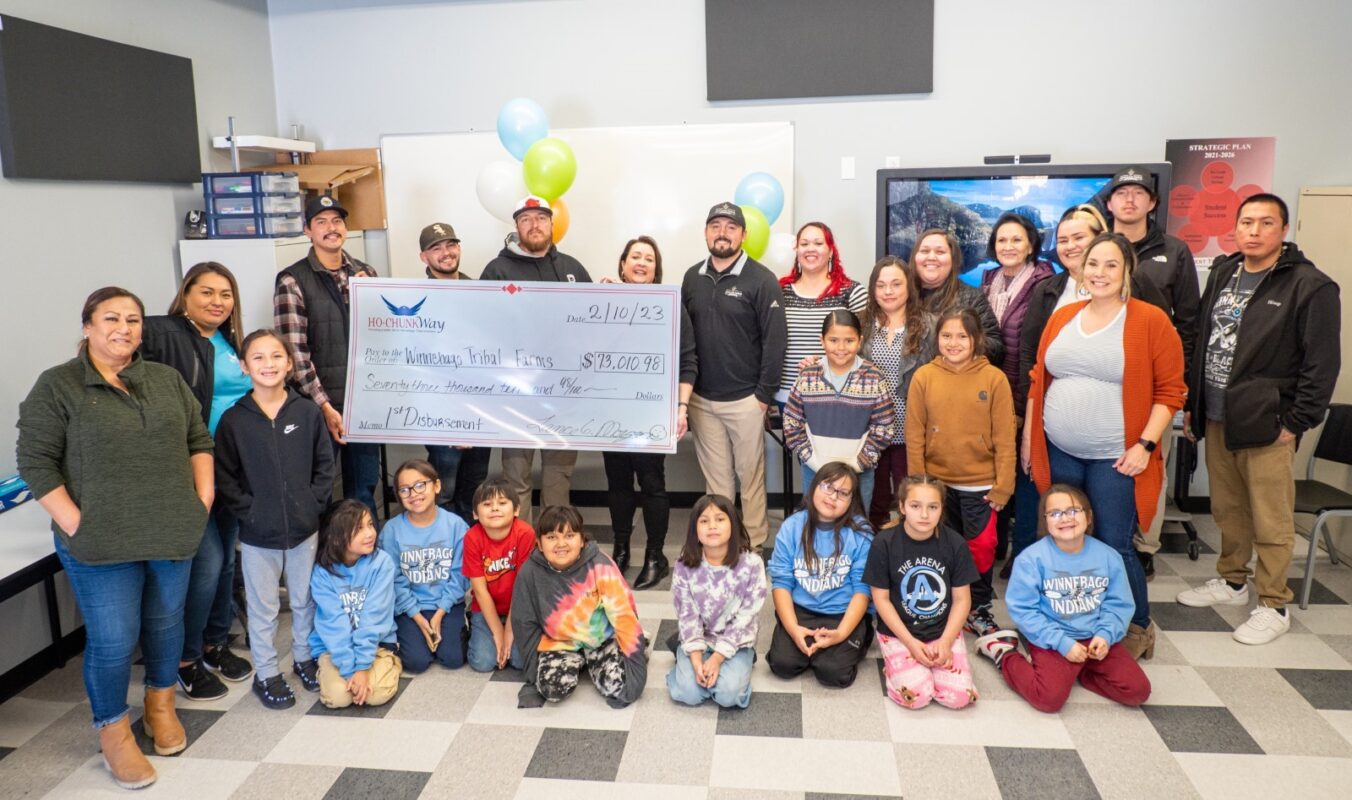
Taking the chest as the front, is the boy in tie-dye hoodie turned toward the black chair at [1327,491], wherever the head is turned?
no

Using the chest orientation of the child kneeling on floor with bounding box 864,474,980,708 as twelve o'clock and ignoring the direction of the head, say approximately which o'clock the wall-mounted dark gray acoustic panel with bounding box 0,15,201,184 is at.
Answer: The wall-mounted dark gray acoustic panel is roughly at 3 o'clock from the child kneeling on floor.

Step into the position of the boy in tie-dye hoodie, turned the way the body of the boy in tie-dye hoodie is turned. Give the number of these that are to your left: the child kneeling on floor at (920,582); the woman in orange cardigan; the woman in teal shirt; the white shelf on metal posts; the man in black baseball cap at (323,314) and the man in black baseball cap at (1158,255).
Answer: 3

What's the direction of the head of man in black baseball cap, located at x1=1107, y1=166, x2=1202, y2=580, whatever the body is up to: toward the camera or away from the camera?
toward the camera

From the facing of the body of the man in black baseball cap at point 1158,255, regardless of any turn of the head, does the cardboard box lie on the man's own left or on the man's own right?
on the man's own right

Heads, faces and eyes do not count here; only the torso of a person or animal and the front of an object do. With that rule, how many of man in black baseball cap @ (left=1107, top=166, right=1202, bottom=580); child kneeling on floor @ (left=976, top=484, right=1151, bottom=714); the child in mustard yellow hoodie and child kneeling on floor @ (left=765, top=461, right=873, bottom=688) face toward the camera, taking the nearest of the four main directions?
4

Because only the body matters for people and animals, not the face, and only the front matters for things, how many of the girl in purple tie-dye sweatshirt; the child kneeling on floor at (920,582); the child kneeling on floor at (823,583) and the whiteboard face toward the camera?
4

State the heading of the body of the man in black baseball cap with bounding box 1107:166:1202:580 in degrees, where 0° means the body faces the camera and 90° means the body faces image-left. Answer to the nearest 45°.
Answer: approximately 0°

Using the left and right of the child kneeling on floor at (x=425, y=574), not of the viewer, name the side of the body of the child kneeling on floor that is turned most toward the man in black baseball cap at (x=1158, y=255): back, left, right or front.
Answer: left

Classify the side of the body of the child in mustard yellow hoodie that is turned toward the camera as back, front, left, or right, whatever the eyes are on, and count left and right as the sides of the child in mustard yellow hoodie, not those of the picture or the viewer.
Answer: front

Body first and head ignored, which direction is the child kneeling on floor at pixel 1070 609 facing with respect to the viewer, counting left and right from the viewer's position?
facing the viewer

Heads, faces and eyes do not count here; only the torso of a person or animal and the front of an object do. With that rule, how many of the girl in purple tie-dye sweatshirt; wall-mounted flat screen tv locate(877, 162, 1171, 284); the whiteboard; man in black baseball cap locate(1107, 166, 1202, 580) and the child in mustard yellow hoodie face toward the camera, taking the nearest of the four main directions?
5

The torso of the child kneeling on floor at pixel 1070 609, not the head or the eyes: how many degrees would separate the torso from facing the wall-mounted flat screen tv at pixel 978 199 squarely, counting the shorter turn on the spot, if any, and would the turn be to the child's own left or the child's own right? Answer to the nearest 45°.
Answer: approximately 180°

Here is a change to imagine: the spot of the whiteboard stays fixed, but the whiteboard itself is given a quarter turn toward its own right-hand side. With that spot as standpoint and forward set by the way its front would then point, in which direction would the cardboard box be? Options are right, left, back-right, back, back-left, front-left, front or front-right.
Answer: front

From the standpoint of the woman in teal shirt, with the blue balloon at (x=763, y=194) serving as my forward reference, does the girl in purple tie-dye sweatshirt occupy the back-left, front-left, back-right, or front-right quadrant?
front-right

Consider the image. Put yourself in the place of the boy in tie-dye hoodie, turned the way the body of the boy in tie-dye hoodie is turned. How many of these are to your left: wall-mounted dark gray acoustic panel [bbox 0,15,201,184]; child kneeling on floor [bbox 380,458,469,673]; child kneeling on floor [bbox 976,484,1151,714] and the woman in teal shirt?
1

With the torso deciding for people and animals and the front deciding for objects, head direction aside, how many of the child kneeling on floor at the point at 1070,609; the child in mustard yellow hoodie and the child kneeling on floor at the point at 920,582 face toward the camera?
3

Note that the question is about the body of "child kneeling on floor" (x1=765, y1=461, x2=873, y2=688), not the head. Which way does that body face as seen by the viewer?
toward the camera
